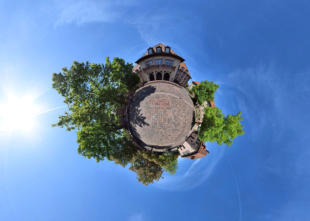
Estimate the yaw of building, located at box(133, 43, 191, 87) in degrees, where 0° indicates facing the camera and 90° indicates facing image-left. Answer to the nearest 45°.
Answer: approximately 0°
